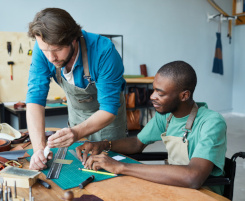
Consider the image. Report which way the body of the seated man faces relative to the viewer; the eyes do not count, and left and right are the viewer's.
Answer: facing the viewer and to the left of the viewer

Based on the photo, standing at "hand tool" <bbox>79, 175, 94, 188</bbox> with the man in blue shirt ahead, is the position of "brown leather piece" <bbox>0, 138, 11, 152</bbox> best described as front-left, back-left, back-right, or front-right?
front-left

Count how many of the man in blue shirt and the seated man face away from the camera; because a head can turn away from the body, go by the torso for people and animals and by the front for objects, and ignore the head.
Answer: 0

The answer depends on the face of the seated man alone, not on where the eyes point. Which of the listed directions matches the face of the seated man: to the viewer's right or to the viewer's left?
to the viewer's left
